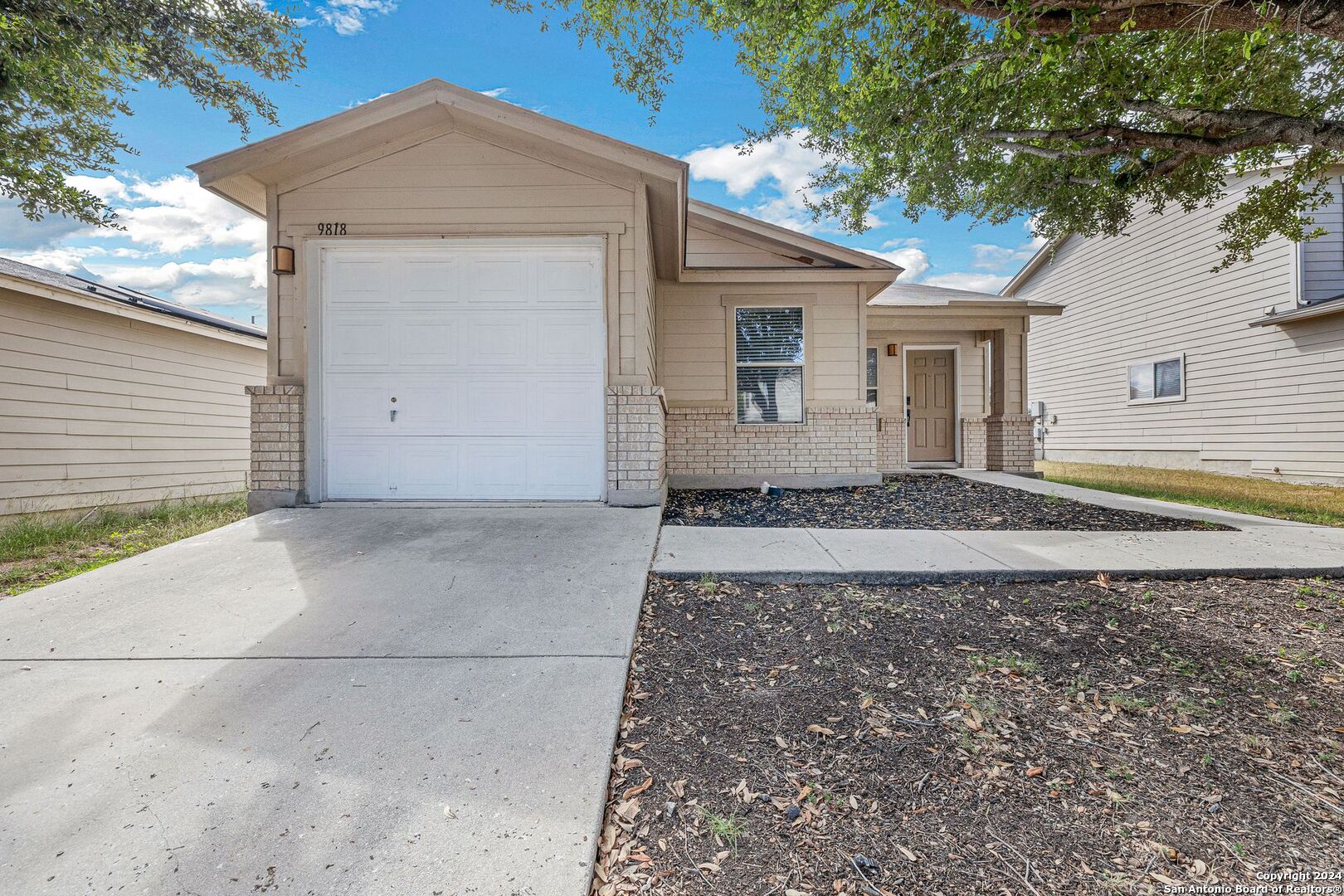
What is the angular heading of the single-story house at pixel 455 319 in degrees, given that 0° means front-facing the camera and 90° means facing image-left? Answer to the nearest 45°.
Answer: approximately 0°

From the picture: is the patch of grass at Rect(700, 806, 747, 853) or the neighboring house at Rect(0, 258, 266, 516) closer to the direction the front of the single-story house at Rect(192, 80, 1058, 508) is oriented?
the patch of grass

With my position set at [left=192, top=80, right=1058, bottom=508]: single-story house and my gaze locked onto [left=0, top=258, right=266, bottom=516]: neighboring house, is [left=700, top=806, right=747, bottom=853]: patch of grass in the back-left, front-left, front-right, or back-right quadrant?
back-left

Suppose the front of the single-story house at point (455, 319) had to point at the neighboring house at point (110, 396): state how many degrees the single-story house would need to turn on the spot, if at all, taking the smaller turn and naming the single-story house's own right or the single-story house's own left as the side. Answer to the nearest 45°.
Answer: approximately 135° to the single-story house's own right

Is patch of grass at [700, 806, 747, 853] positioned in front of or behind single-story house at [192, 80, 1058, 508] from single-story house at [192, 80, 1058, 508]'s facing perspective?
in front
